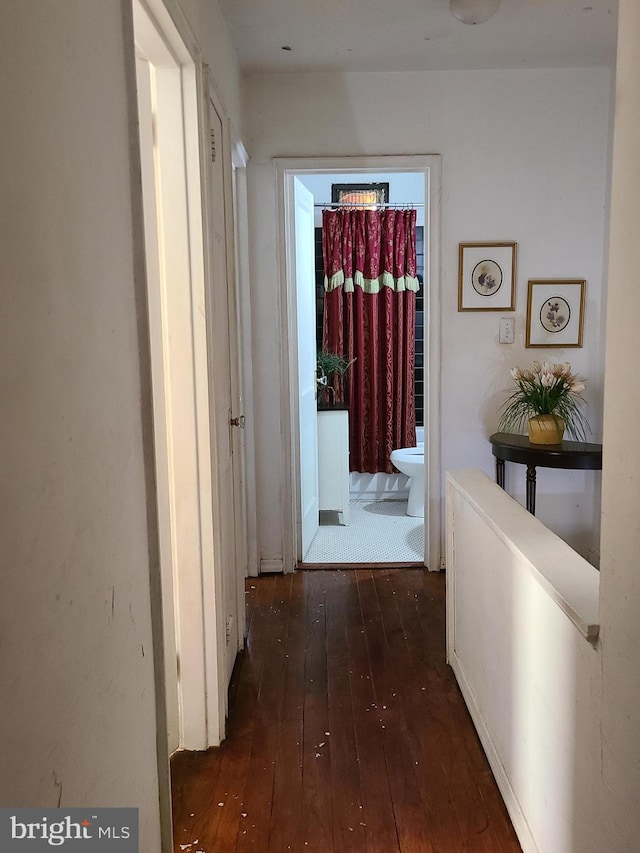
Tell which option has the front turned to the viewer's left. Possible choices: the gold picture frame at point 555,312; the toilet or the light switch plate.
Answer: the toilet

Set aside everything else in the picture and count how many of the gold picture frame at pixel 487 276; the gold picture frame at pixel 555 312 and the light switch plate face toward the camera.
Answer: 3

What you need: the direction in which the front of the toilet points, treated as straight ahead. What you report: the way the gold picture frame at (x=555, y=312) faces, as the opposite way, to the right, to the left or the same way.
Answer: to the left

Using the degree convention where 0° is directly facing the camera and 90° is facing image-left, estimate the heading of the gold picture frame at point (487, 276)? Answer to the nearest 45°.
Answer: approximately 0°

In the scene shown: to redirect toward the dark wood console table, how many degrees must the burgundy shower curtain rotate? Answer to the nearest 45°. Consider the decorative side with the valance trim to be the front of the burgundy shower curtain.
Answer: approximately 45° to its left

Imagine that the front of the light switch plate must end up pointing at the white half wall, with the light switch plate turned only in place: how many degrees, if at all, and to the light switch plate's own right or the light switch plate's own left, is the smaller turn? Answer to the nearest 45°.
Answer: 0° — it already faces it
